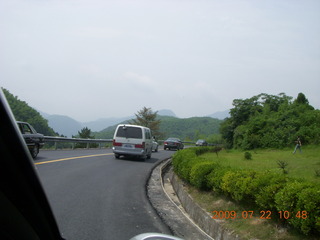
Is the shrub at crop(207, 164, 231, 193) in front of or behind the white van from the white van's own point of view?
behind

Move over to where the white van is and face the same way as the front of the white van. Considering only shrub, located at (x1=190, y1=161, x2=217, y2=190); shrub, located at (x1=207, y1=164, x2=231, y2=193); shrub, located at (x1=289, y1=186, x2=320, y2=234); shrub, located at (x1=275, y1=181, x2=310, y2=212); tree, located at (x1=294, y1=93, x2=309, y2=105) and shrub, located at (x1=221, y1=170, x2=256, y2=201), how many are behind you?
5

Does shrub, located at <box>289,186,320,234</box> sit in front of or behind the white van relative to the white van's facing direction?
behind

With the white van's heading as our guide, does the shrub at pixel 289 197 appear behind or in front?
behind

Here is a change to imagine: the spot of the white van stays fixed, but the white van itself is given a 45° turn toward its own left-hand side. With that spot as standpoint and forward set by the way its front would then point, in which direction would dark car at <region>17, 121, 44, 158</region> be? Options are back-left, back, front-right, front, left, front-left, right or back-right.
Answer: left

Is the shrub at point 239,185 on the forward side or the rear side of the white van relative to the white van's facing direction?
on the rear side

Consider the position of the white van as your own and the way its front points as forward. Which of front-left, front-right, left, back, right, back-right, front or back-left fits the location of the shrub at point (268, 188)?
back

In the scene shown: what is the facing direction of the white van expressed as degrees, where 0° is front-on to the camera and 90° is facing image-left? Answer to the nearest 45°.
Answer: approximately 180°

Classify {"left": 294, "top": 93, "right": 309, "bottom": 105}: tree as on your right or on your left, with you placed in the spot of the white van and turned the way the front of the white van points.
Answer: on your right

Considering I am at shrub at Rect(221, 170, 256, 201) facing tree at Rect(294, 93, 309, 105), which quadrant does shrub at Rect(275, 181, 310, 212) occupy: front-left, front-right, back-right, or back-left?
back-right

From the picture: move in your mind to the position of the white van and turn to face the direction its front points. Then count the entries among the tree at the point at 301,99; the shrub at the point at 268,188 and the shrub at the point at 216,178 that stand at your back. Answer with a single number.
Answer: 2

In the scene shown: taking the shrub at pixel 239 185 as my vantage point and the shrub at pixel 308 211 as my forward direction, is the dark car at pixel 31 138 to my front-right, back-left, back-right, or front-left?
back-right

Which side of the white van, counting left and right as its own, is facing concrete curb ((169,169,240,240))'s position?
back
